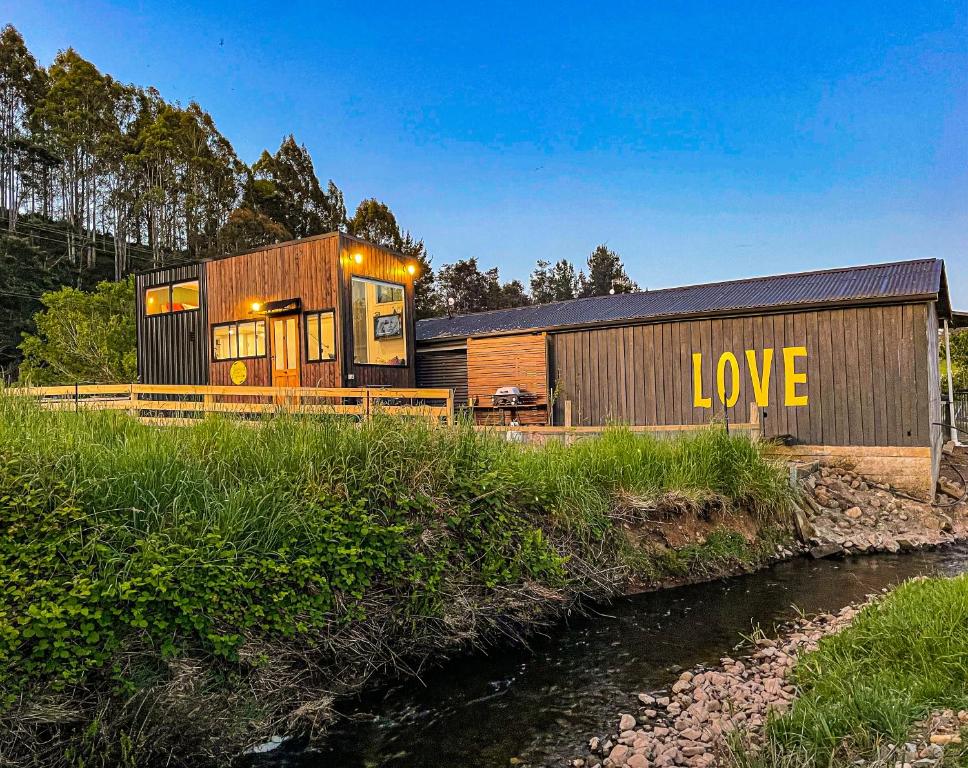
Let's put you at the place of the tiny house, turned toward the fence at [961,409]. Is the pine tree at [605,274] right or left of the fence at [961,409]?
left

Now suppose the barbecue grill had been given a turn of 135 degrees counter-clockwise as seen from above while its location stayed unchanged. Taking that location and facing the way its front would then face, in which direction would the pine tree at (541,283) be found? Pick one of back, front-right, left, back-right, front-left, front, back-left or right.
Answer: front-left

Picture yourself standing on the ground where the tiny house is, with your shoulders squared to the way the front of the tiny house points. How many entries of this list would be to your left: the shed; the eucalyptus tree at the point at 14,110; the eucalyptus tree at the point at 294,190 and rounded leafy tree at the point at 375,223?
1

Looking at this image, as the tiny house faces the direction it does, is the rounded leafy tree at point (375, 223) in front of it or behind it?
behind

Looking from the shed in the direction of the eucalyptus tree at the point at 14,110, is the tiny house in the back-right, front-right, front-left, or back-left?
front-left

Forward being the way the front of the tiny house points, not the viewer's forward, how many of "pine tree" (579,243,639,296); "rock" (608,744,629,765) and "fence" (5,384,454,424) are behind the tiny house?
1

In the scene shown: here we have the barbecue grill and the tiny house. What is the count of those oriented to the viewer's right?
0

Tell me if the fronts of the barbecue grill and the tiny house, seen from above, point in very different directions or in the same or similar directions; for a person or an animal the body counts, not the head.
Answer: same or similar directions

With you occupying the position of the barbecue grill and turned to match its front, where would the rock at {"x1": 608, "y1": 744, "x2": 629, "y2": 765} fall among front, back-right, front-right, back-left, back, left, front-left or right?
front

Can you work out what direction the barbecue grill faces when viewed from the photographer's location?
facing the viewer

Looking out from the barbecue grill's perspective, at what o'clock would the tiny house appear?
The tiny house is roughly at 3 o'clock from the barbecue grill.

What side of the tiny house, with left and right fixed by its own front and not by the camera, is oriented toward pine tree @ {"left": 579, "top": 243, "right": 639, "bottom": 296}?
back

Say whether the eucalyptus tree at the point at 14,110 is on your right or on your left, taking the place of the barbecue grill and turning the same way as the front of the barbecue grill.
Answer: on your right

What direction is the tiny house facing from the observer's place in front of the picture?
facing the viewer and to the left of the viewer

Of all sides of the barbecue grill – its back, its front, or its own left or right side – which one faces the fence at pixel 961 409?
left

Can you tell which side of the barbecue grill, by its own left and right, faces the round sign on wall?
right

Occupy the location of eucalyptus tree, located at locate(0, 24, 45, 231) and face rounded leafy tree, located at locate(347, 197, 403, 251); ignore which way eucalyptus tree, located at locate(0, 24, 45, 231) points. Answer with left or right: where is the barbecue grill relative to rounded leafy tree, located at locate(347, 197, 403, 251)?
right

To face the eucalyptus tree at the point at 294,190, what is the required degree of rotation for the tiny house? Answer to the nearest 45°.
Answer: approximately 135° to its right
